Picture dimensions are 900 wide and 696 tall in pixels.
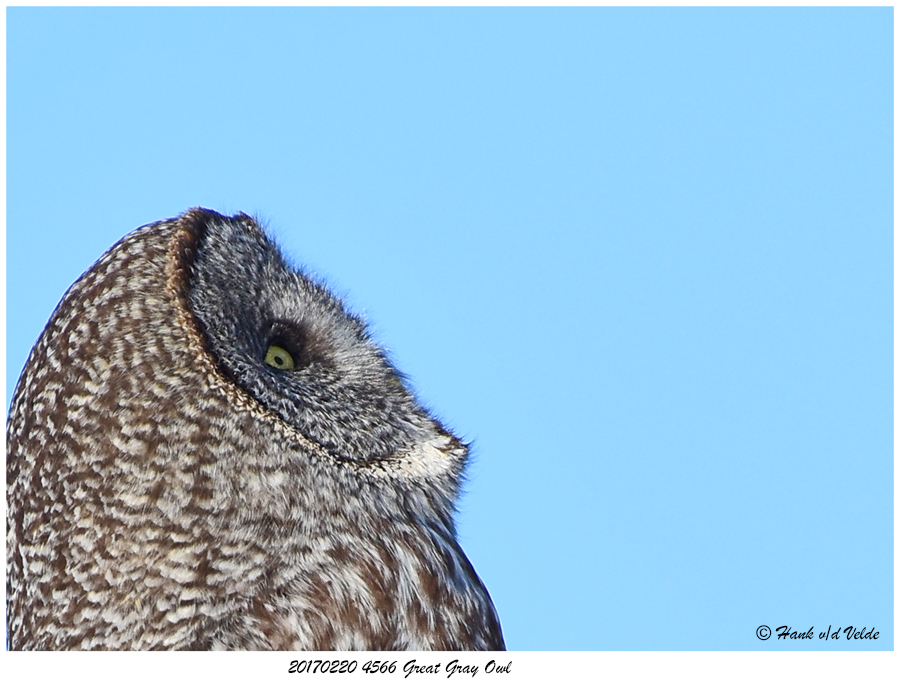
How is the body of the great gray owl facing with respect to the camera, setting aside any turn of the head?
to the viewer's right
